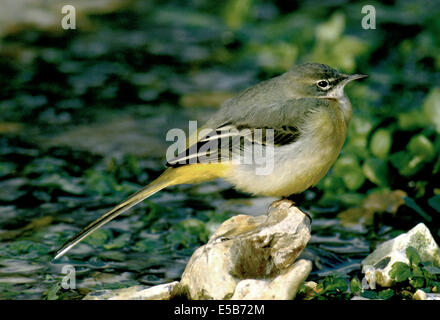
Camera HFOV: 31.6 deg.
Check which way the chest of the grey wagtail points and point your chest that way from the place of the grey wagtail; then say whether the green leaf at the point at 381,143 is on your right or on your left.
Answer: on your left

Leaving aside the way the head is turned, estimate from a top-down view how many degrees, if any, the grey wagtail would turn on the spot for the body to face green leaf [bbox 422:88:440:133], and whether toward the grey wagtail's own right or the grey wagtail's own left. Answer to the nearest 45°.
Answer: approximately 45° to the grey wagtail's own left

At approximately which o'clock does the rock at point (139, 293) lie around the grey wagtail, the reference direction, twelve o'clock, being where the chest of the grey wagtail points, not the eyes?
The rock is roughly at 5 o'clock from the grey wagtail.

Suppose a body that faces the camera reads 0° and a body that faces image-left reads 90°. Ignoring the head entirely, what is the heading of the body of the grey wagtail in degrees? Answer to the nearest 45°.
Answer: approximately 270°

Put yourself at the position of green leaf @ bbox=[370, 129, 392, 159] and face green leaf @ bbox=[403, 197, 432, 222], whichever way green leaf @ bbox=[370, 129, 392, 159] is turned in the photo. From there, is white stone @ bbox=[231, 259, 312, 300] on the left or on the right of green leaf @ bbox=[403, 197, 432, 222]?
right

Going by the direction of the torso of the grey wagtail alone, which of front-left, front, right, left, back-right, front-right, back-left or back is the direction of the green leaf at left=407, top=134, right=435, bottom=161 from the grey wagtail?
front-left
